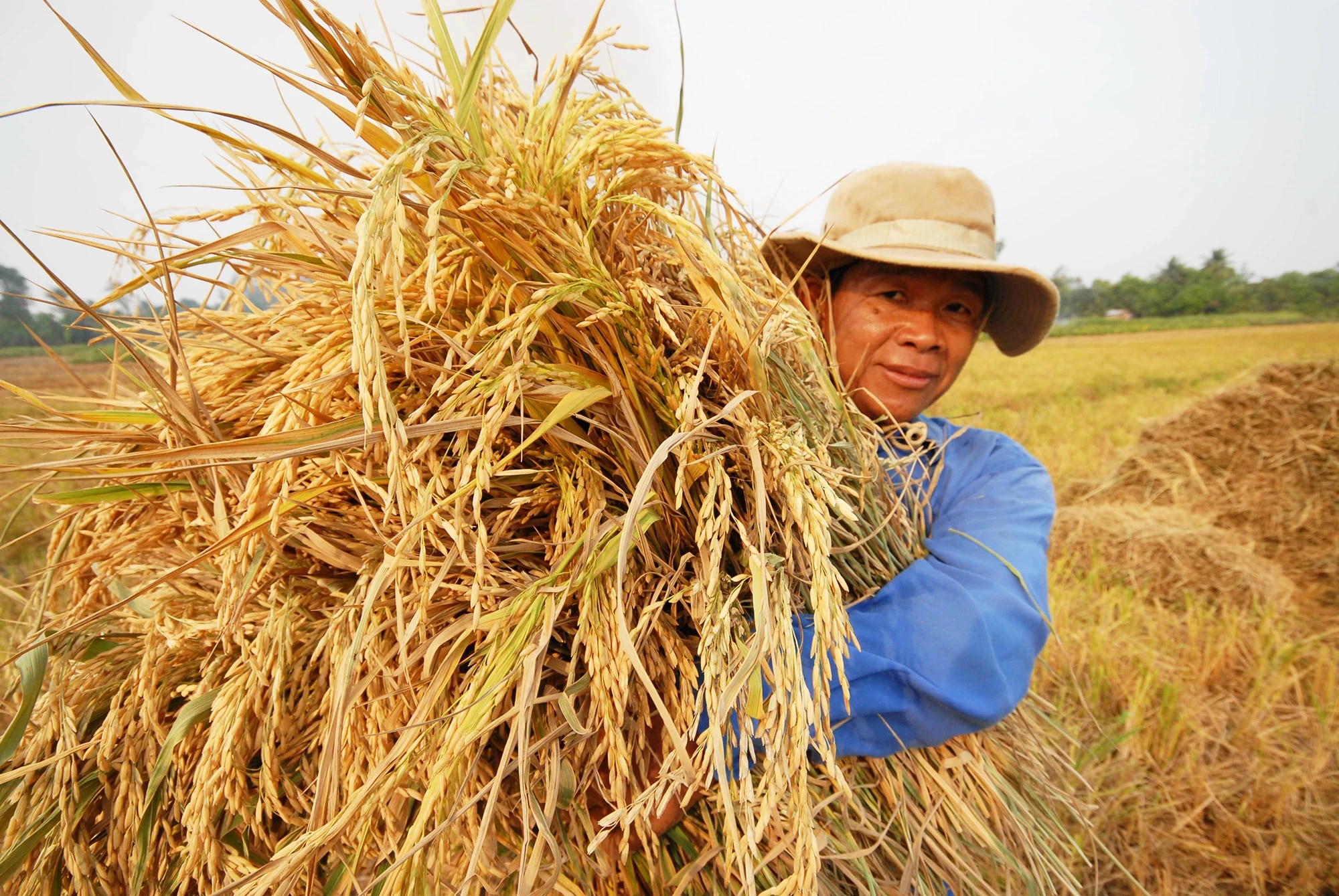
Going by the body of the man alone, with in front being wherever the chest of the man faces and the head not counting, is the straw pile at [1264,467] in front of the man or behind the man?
behind

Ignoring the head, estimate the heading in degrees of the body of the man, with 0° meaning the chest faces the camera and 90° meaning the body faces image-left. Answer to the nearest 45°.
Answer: approximately 45°
